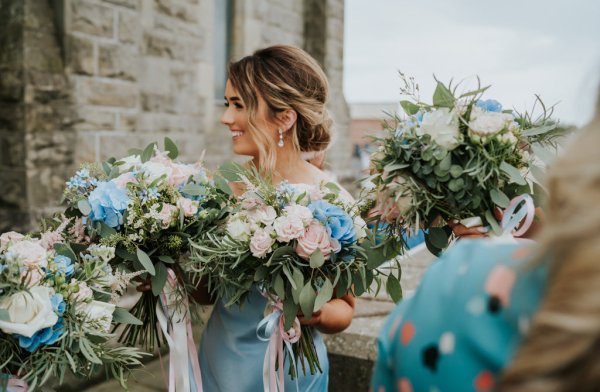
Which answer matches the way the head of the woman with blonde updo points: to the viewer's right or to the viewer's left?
to the viewer's left

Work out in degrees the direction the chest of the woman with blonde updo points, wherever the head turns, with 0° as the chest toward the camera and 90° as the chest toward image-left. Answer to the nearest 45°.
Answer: approximately 45°
